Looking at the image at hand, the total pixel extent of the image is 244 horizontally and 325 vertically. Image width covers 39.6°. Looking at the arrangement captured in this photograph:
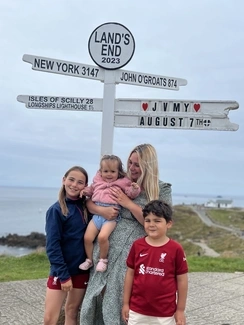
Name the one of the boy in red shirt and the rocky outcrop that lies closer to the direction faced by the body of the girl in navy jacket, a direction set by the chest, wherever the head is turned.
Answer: the boy in red shirt

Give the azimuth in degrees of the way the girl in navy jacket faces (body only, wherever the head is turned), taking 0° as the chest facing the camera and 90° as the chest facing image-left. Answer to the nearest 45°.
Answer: approximately 315°

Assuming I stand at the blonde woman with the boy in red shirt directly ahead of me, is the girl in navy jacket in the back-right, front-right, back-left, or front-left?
back-right

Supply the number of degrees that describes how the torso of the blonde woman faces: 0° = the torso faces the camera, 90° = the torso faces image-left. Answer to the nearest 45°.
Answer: approximately 45°

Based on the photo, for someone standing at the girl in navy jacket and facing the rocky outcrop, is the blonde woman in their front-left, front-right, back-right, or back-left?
back-right

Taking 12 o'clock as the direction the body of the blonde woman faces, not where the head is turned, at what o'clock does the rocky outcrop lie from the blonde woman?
The rocky outcrop is roughly at 4 o'clock from the blonde woman.

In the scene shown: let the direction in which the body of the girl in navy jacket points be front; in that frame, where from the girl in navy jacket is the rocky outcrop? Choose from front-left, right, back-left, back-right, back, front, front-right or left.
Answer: back-left

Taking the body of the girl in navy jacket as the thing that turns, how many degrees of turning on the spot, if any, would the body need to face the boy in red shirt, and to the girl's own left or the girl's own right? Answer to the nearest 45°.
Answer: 0° — they already face them

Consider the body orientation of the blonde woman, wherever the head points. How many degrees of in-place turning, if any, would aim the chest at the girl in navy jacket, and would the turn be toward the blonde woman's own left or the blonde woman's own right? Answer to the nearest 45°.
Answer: approximately 45° to the blonde woman's own right

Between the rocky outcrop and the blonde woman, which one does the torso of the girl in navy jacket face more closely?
the blonde woman
